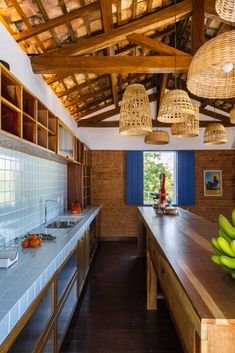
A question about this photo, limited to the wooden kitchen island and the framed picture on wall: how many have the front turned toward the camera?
1

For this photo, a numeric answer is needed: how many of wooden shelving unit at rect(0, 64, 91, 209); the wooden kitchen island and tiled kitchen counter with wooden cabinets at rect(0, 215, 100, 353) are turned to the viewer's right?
2

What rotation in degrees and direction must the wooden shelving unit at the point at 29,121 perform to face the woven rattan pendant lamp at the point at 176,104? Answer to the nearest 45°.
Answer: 0° — it already faces it

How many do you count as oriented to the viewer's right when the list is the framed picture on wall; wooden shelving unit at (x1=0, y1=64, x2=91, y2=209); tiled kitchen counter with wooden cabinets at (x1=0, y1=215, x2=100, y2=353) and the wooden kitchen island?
2

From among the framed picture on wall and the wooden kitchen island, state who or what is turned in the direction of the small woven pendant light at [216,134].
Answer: the framed picture on wall

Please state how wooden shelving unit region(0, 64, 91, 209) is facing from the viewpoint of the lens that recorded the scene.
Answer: facing to the right of the viewer

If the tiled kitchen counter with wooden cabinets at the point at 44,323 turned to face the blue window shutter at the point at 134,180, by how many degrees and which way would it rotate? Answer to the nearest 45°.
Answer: approximately 45° to its left

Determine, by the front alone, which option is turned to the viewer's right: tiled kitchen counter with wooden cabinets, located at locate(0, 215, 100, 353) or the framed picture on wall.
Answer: the tiled kitchen counter with wooden cabinets

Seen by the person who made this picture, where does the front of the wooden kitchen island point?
facing to the left of the viewer

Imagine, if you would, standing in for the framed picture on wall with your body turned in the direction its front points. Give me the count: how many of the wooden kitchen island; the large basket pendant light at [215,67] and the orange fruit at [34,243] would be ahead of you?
3

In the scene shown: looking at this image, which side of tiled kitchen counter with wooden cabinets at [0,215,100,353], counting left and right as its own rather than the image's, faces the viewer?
right

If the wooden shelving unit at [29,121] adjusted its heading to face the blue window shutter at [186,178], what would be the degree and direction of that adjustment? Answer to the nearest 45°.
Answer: approximately 45° to its left

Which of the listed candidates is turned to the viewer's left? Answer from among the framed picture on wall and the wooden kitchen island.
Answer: the wooden kitchen island
